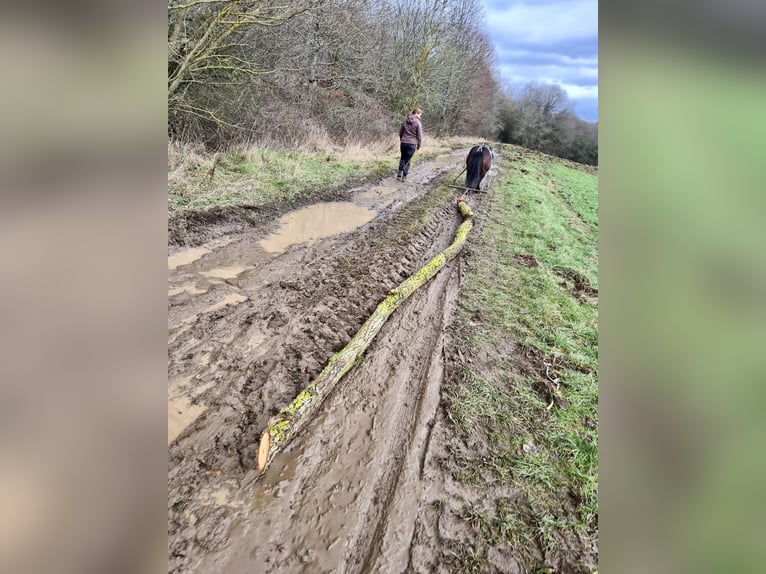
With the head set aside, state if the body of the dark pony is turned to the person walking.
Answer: no

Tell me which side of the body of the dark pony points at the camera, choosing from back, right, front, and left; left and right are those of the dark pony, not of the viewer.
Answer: back

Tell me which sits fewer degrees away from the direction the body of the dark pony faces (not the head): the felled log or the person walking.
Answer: the person walking

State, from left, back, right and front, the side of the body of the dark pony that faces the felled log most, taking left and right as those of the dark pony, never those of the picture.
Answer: back

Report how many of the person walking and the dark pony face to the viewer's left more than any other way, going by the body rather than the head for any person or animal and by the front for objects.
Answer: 0

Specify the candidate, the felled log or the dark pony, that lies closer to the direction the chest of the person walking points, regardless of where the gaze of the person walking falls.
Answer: the dark pony

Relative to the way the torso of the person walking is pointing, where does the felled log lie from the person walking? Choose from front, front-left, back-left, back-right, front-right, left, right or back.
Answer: back-right

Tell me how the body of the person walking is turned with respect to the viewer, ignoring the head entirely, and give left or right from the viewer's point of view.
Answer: facing away from the viewer and to the right of the viewer

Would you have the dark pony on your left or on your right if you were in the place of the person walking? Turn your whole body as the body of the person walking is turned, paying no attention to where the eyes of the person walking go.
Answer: on your right
